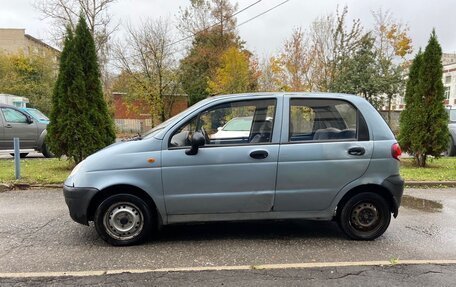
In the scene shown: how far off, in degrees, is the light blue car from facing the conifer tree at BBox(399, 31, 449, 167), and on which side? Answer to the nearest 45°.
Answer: approximately 135° to its right

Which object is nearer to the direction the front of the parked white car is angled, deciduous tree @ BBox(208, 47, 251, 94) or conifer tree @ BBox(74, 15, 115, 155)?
the conifer tree

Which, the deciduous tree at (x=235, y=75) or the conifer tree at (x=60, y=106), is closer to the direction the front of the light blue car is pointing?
the conifer tree

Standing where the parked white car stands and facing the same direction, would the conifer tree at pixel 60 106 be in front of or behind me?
in front

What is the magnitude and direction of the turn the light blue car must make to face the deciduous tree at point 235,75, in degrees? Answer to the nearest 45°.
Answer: approximately 90° to its right

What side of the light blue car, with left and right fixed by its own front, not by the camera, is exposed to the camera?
left

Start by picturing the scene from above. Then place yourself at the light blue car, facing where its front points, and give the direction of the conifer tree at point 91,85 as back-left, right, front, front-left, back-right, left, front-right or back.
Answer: front-right
